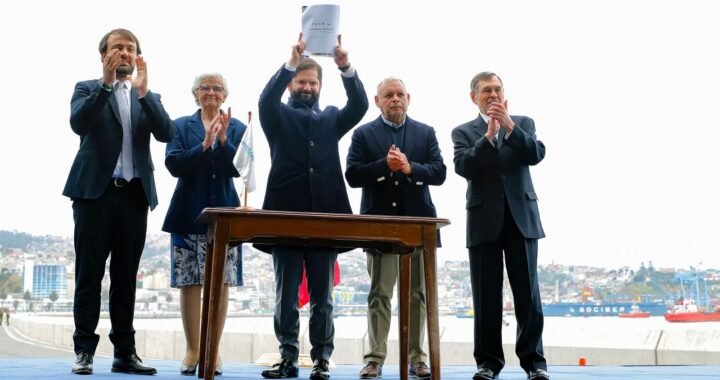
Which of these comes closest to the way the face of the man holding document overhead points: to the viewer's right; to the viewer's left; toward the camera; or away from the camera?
toward the camera

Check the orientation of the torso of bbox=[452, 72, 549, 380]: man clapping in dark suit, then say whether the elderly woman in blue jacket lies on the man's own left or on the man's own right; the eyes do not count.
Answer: on the man's own right

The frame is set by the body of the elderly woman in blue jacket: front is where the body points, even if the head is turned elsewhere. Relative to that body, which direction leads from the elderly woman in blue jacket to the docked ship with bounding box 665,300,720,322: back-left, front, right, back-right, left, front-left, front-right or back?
back-left

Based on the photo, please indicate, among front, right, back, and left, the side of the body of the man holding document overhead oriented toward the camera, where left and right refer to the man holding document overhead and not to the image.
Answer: front

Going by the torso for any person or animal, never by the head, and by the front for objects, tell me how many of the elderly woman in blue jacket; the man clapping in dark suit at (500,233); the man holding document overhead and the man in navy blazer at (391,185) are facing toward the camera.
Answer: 4

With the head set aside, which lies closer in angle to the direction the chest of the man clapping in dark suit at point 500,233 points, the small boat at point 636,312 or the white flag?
the white flag

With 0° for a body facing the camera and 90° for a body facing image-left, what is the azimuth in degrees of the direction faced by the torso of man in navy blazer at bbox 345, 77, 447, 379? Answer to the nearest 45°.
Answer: approximately 0°

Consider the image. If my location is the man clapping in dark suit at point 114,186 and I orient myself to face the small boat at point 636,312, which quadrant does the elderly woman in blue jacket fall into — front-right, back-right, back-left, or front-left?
front-right

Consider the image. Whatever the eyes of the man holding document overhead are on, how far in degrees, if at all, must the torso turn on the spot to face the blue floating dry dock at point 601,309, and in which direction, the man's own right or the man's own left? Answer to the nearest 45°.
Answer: approximately 135° to the man's own left

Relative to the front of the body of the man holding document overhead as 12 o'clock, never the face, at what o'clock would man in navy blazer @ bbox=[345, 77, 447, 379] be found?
The man in navy blazer is roughly at 8 o'clock from the man holding document overhead.

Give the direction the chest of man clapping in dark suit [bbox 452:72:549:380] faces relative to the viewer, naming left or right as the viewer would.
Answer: facing the viewer

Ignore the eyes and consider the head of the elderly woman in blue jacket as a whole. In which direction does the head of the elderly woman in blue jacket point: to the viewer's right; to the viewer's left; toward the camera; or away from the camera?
toward the camera

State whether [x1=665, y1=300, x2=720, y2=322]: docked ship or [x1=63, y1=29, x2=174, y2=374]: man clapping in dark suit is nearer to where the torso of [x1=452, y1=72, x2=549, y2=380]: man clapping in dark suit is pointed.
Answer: the man clapping in dark suit

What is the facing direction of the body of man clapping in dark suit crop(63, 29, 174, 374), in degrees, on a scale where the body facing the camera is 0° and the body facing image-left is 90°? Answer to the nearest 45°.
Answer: approximately 315°

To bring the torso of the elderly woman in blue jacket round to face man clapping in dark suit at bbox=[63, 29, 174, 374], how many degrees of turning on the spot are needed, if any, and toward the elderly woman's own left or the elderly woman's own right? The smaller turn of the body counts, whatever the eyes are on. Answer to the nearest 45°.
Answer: approximately 45° to the elderly woman's own right
